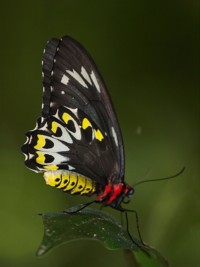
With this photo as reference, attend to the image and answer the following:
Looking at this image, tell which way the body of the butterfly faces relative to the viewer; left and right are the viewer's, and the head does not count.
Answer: facing to the right of the viewer
